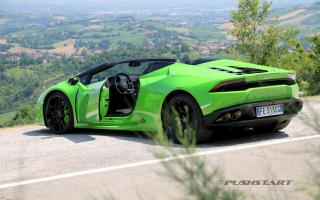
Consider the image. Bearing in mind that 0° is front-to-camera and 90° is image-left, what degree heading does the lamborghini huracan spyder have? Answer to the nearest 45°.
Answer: approximately 135°
